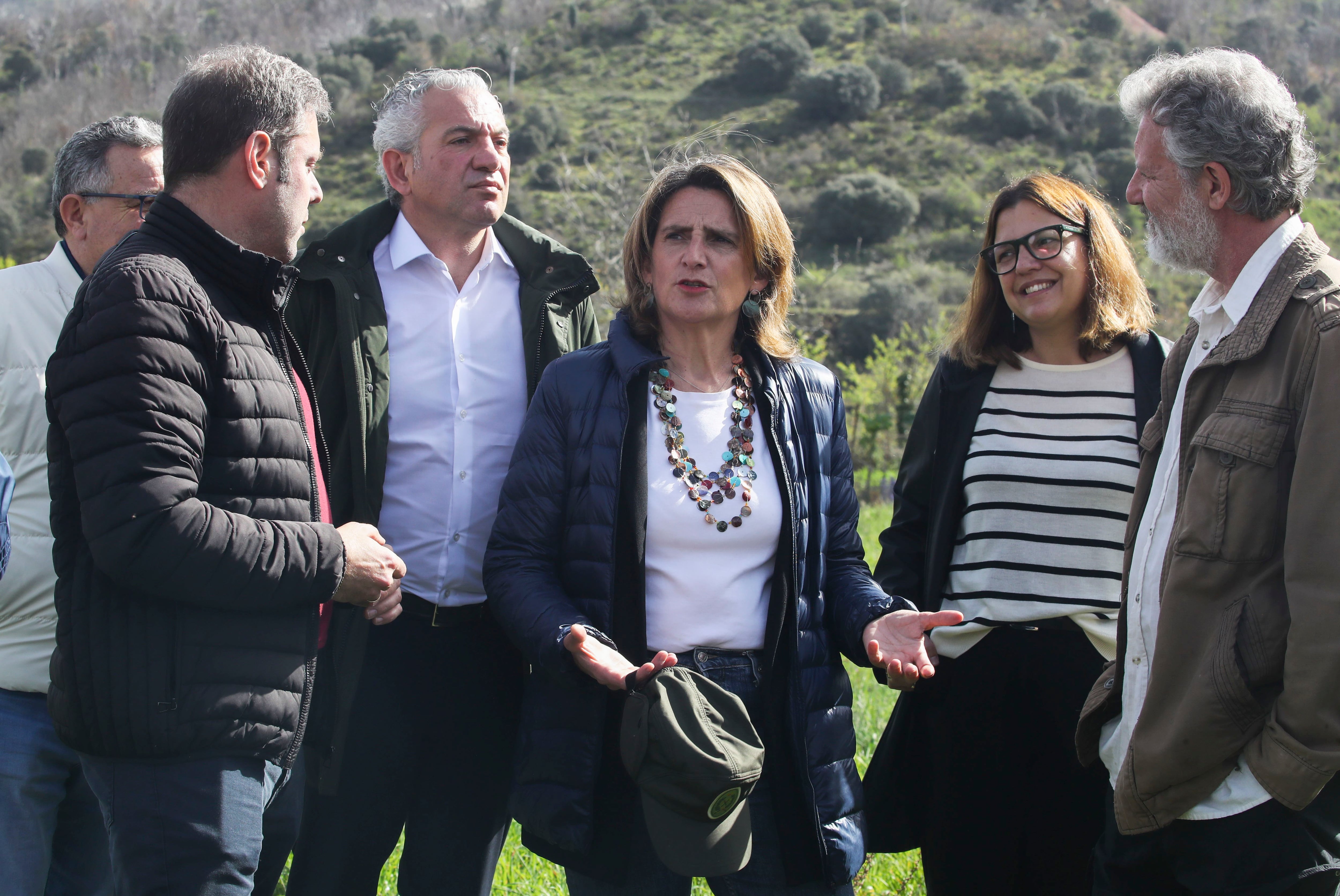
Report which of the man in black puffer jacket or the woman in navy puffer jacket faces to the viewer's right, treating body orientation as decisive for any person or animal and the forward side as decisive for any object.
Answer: the man in black puffer jacket

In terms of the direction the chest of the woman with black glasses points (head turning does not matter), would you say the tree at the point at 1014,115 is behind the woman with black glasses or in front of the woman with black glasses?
behind

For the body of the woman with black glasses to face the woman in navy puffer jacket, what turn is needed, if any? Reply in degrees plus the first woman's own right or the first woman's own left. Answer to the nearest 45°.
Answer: approximately 45° to the first woman's own right

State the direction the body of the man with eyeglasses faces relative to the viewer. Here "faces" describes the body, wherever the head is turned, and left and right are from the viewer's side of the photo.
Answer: facing to the right of the viewer

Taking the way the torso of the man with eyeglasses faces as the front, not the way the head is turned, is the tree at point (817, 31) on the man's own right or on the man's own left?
on the man's own left

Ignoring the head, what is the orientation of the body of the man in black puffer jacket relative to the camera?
to the viewer's right

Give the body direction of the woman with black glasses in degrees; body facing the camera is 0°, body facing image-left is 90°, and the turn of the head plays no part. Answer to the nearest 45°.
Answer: approximately 0°

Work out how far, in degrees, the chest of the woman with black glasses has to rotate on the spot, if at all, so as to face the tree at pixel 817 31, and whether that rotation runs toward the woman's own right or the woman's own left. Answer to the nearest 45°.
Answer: approximately 180°

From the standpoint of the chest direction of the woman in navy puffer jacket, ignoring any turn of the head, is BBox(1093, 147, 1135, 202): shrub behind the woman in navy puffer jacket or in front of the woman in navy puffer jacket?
behind

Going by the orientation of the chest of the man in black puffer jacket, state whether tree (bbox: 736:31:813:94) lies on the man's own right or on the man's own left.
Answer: on the man's own left

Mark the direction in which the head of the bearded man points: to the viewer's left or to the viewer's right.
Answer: to the viewer's left

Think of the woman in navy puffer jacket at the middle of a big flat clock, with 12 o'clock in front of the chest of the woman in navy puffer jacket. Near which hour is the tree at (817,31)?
The tree is roughly at 6 o'clock from the woman in navy puffer jacket.

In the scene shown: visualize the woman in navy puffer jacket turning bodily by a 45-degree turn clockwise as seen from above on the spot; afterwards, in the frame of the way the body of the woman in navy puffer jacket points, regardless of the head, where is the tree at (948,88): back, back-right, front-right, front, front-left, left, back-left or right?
back-right
